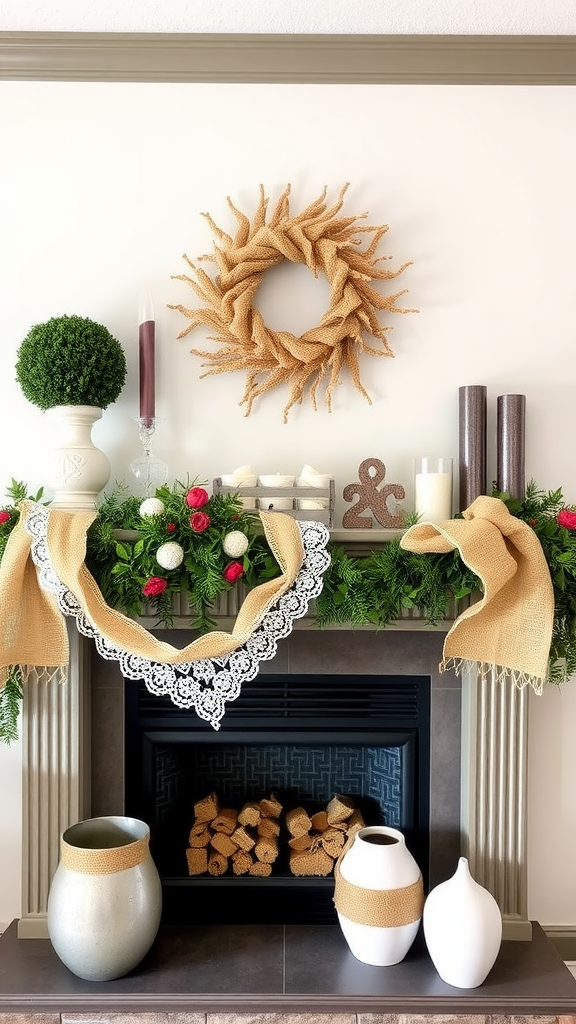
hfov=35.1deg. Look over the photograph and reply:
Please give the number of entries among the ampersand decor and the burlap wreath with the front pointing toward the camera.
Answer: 2

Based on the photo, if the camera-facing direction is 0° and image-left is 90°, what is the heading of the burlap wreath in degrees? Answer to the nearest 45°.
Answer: approximately 0°

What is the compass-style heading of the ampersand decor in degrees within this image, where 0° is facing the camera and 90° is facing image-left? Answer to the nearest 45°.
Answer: approximately 0°
